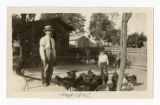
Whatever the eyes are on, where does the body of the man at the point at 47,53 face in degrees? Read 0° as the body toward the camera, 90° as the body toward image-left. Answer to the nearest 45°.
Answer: approximately 315°

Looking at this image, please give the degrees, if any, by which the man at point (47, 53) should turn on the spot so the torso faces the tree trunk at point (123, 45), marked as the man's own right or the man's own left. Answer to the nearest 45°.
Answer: approximately 45° to the man's own left
